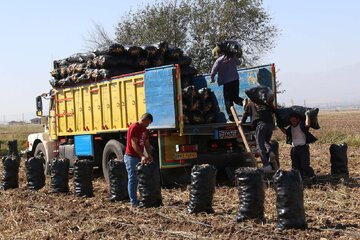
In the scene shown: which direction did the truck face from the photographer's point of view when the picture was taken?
facing away from the viewer and to the left of the viewer

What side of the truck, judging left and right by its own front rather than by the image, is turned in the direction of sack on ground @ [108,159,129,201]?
left

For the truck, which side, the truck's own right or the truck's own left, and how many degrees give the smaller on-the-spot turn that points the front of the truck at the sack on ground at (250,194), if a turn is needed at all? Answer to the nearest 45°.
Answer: approximately 135° to the truck's own left
